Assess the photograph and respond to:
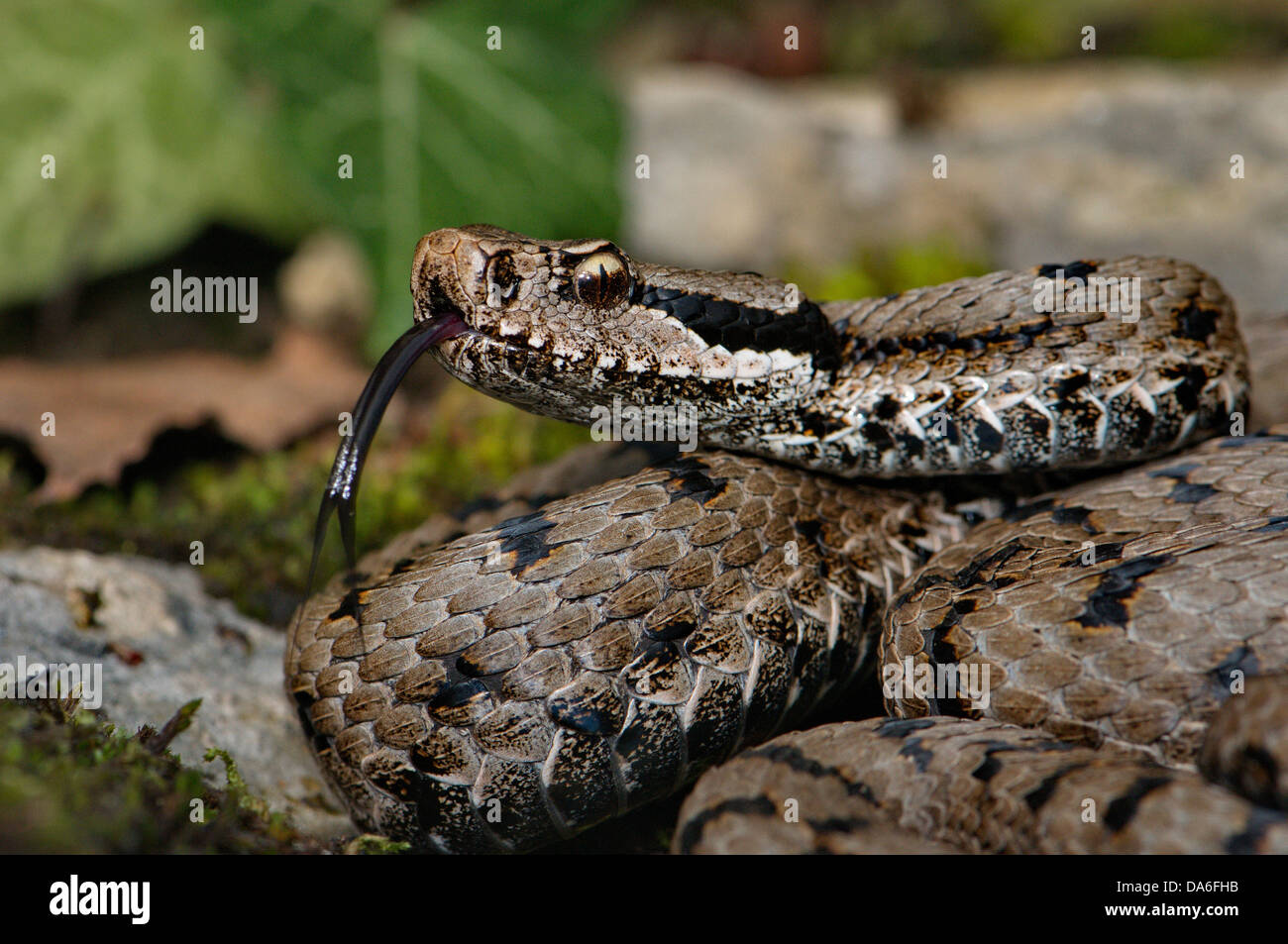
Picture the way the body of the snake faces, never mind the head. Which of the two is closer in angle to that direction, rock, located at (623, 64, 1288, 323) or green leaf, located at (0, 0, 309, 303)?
the green leaf

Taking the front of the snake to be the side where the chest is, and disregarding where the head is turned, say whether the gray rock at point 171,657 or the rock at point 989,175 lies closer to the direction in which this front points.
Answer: the gray rock

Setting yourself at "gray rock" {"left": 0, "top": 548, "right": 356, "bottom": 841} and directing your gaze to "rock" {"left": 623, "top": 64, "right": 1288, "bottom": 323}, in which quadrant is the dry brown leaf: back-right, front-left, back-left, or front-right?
front-left

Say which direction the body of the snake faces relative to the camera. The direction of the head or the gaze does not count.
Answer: to the viewer's left

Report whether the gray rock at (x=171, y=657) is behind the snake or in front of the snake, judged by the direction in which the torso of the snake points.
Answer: in front

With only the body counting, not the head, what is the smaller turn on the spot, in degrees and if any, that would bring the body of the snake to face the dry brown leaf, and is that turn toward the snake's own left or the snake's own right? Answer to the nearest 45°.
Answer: approximately 45° to the snake's own right

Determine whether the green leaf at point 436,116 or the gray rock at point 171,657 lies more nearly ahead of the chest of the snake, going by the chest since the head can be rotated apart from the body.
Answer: the gray rock

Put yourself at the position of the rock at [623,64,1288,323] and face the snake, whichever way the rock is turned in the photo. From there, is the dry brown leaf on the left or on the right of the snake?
right

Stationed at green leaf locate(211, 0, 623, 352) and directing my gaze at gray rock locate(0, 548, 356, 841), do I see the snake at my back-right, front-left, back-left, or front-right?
front-left

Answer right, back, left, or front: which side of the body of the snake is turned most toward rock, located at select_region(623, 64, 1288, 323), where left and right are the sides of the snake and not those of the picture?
right

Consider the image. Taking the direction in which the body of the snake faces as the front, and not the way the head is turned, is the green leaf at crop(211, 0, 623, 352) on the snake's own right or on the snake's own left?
on the snake's own right
